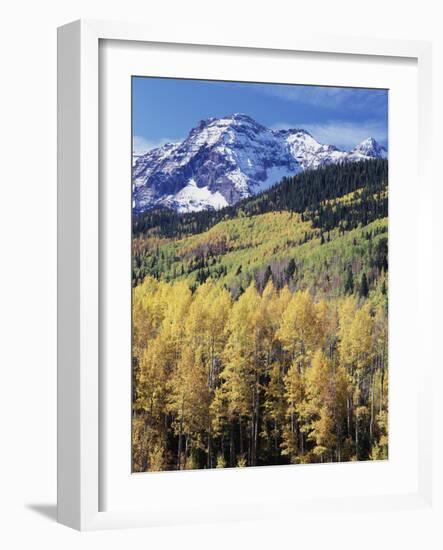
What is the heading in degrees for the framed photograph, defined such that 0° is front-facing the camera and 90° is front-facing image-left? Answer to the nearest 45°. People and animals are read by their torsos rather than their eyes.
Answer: approximately 315°
